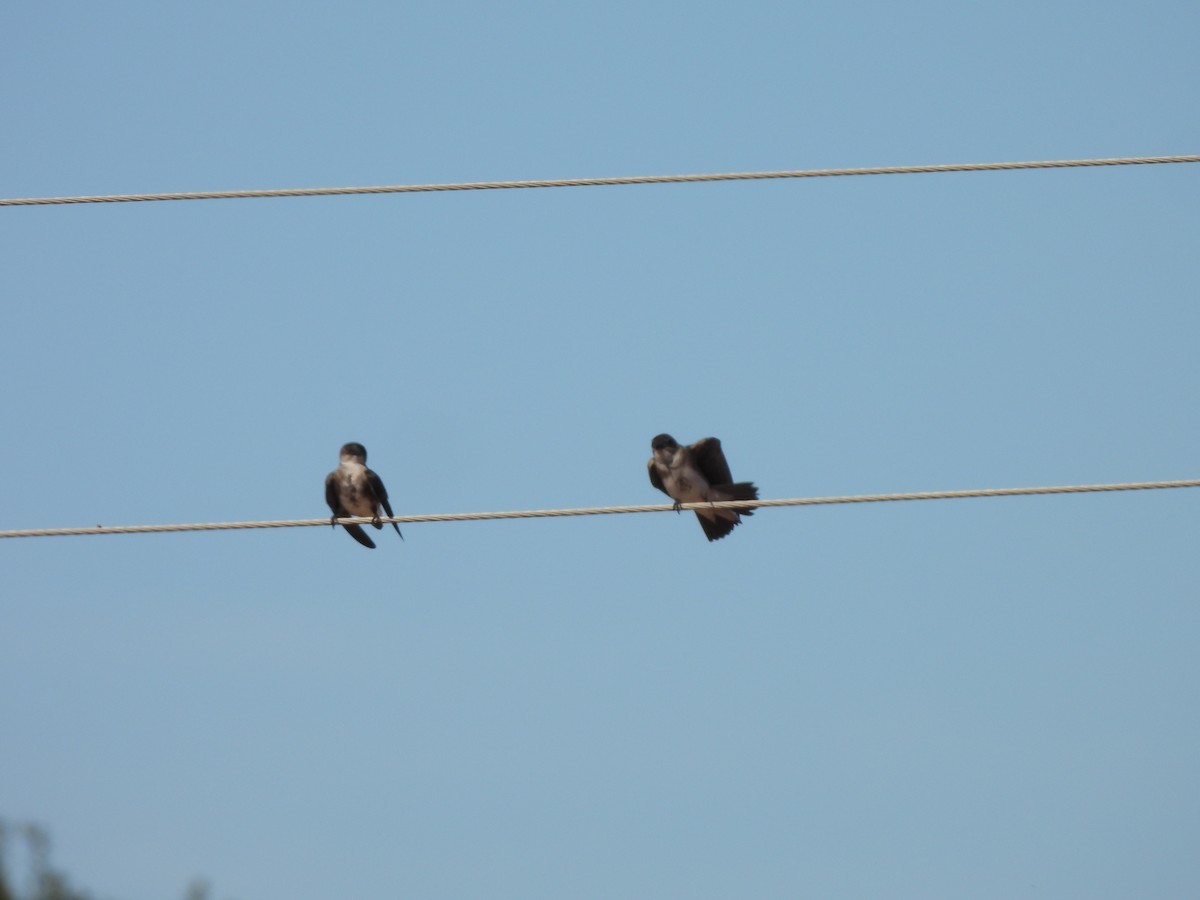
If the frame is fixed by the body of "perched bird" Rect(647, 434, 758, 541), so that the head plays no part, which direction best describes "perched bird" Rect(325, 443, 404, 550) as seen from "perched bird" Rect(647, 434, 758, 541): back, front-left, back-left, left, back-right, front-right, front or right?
front-right

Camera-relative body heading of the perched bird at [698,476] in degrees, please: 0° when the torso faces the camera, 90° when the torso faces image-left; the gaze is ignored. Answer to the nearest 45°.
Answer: approximately 45°
